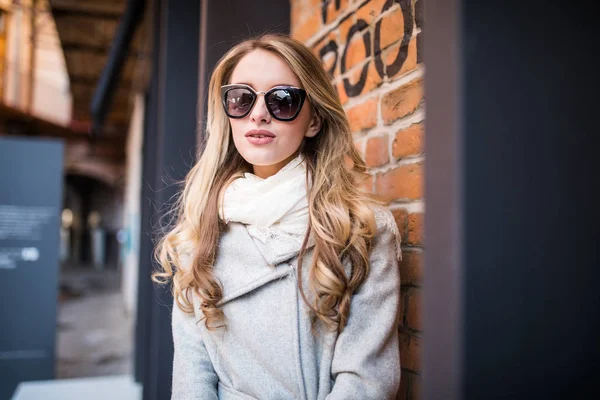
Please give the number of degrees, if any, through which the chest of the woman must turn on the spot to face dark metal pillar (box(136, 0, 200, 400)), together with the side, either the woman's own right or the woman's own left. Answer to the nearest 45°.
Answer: approximately 135° to the woman's own right

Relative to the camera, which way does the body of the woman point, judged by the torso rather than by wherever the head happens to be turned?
toward the camera

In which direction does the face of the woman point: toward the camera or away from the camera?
toward the camera
